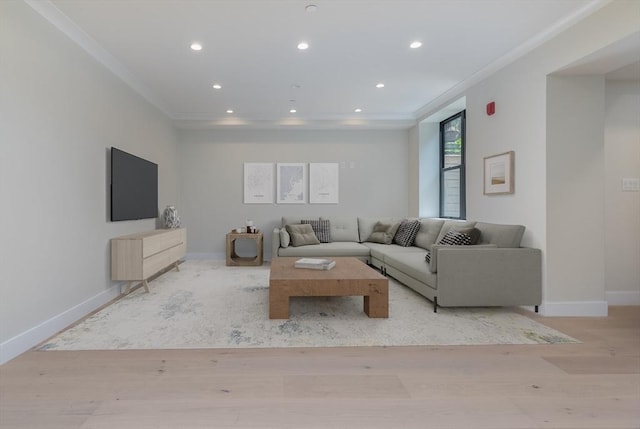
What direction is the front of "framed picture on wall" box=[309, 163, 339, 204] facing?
toward the camera

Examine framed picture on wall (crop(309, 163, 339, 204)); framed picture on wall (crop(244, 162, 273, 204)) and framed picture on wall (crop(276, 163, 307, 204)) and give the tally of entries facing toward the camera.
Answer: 3

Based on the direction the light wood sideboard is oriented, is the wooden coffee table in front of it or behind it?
in front

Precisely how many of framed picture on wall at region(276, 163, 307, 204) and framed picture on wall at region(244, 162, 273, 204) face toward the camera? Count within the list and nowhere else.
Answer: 2

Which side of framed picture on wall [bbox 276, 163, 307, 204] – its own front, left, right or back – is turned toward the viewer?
front

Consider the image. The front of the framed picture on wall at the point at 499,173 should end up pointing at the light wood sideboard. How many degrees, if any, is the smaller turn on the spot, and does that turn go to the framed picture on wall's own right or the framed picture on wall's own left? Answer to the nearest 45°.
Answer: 0° — it already faces it

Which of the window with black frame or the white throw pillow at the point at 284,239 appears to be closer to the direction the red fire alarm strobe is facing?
the white throw pillow

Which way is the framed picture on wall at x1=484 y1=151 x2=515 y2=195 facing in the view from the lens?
facing the viewer and to the left of the viewer

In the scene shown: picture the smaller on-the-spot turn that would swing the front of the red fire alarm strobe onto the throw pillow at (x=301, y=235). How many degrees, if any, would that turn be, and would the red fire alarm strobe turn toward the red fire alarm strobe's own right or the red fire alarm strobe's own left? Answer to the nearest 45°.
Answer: approximately 45° to the red fire alarm strobe's own right

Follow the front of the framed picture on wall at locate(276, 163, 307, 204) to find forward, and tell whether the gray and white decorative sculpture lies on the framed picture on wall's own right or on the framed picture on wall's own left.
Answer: on the framed picture on wall's own right

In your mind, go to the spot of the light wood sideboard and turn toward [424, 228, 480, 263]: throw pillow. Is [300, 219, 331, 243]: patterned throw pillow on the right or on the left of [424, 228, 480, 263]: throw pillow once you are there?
left

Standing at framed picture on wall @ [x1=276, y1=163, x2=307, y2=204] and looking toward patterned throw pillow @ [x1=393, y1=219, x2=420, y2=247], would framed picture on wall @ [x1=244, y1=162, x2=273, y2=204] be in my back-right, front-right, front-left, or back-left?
back-right

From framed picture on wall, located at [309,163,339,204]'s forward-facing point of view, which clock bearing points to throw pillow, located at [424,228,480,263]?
The throw pillow is roughly at 11 o'clock from the framed picture on wall.

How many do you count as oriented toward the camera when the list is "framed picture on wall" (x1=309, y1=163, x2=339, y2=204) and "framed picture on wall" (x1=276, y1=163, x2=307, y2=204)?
2
